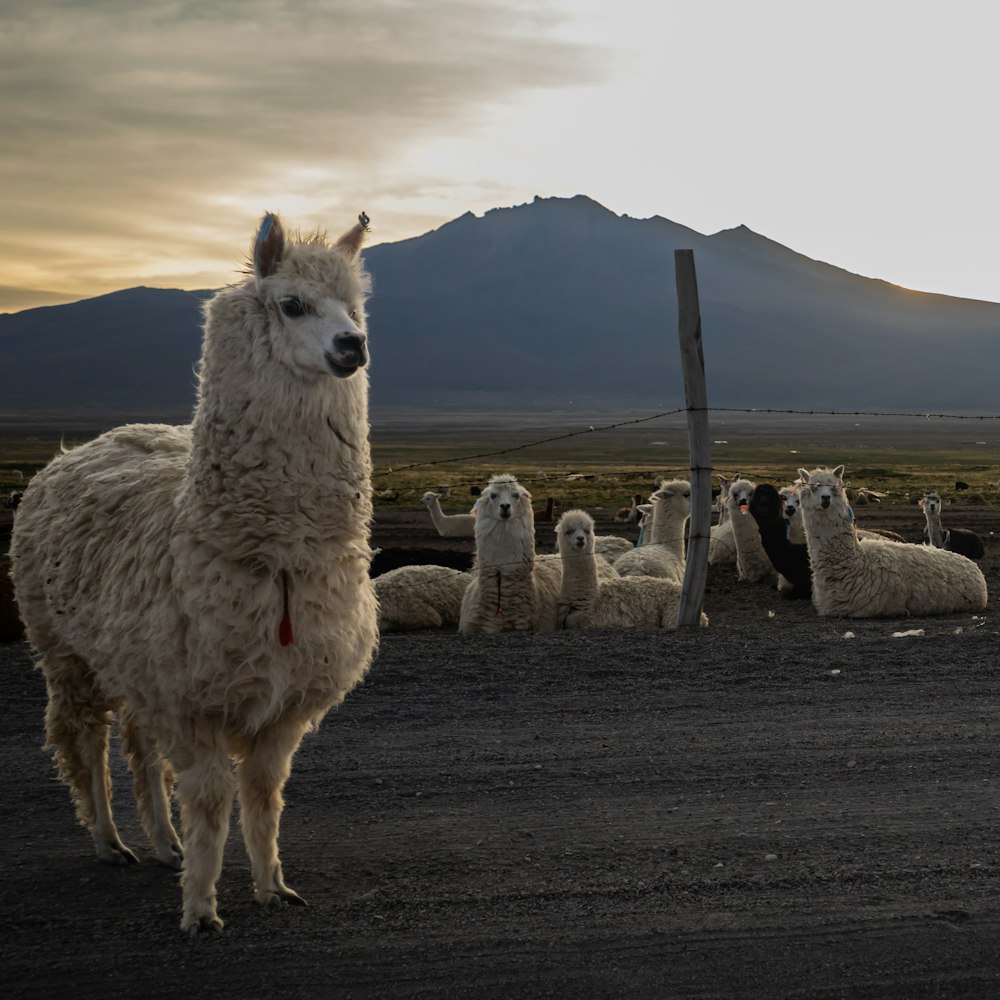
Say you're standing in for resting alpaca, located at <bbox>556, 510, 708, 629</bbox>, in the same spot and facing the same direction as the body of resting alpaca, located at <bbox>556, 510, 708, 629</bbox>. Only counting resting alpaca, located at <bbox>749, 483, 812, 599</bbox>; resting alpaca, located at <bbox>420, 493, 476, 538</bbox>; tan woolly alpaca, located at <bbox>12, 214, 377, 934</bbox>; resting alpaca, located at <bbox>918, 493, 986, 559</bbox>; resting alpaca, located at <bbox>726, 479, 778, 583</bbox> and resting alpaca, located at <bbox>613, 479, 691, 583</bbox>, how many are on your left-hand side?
1

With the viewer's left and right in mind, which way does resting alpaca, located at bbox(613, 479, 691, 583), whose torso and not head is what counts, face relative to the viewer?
facing to the right of the viewer

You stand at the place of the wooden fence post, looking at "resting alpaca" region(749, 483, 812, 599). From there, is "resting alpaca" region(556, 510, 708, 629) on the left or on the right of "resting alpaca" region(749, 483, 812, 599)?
left

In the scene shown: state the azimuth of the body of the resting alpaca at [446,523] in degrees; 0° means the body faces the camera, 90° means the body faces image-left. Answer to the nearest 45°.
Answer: approximately 90°

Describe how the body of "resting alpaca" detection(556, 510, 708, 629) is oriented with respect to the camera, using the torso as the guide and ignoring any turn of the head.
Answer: to the viewer's left

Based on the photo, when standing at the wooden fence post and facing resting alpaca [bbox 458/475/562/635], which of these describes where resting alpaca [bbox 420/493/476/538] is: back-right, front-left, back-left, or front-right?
front-right

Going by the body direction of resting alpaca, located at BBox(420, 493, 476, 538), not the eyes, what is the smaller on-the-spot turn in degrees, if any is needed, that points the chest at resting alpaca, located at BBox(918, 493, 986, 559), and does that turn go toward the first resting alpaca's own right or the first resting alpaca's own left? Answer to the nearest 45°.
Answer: approximately 135° to the first resting alpaca's own left

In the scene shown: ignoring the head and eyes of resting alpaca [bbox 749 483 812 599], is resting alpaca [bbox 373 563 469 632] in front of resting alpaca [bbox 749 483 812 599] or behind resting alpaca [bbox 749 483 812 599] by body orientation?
in front

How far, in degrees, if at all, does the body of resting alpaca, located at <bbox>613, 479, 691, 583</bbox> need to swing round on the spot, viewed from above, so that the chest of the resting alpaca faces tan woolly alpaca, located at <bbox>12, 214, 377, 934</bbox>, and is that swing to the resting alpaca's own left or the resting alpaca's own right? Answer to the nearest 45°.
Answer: approximately 90° to the resting alpaca's own right

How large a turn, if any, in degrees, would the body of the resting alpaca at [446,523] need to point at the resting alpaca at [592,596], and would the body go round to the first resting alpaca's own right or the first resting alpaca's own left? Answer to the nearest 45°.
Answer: approximately 90° to the first resting alpaca's own left

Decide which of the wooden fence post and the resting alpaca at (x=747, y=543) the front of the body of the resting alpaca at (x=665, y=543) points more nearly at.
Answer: the resting alpaca

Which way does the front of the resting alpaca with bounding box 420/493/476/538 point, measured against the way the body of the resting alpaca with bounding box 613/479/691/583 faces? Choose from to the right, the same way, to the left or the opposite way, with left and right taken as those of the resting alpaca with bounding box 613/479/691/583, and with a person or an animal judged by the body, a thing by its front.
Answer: the opposite way

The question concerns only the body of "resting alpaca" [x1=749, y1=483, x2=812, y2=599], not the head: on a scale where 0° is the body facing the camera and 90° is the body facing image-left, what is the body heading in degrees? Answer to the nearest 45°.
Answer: approximately 45°

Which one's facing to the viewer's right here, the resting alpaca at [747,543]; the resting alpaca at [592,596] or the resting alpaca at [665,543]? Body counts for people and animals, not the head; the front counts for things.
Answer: the resting alpaca at [665,543]

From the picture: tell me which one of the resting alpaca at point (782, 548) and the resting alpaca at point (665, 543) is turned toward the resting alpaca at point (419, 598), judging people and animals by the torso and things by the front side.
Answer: the resting alpaca at point (782, 548)

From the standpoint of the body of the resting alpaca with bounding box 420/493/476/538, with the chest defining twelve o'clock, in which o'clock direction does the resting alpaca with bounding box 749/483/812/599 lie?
the resting alpaca with bounding box 749/483/812/599 is roughly at 8 o'clock from the resting alpaca with bounding box 420/493/476/538.
